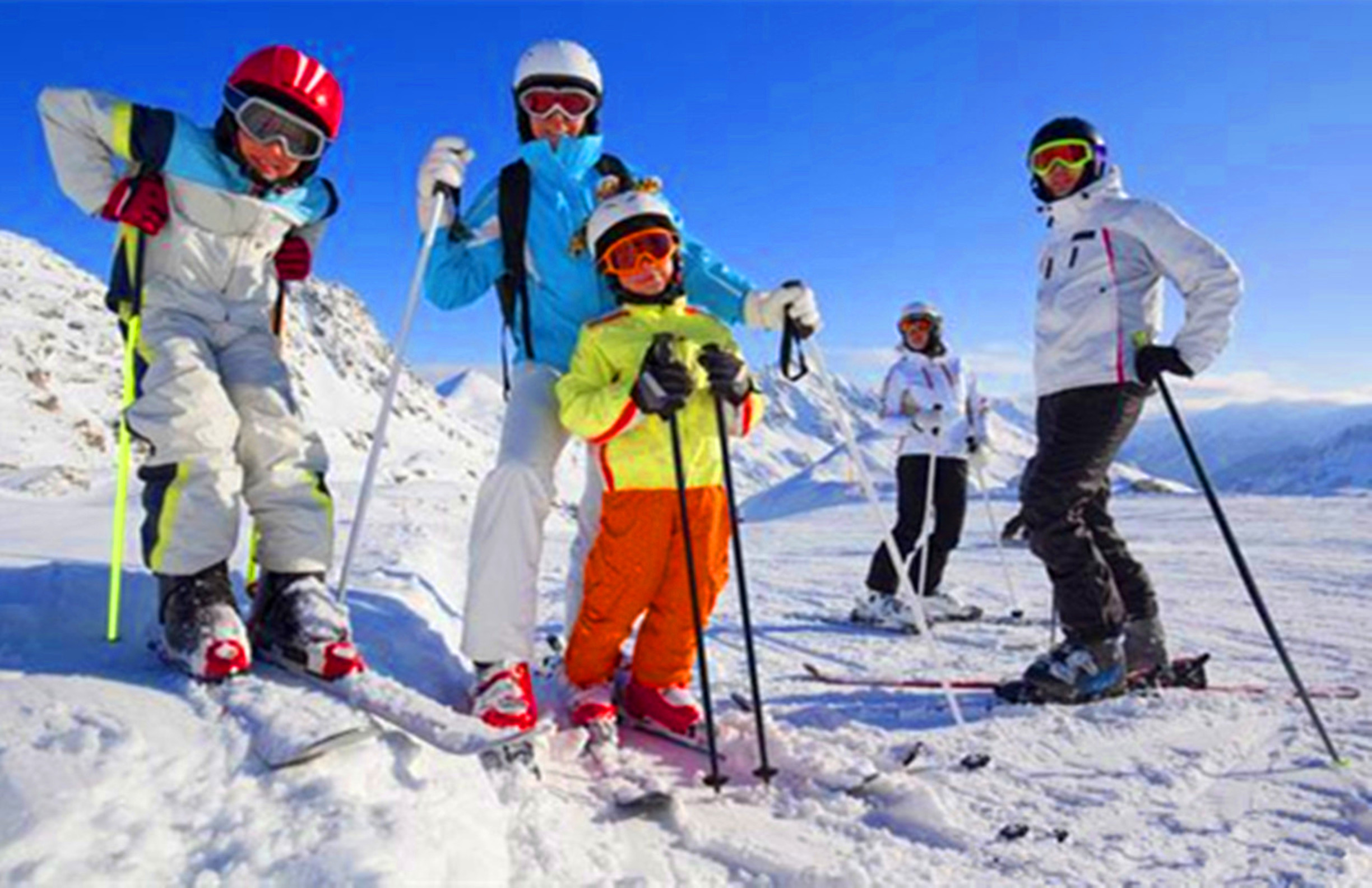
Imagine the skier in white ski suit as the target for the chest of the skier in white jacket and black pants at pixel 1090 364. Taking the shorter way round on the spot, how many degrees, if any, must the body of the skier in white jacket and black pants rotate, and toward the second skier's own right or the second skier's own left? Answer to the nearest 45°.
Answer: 0° — they already face them

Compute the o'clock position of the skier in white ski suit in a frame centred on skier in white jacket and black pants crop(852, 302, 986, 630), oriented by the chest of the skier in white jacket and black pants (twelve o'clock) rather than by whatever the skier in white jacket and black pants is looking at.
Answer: The skier in white ski suit is roughly at 1 o'clock from the skier in white jacket and black pants.

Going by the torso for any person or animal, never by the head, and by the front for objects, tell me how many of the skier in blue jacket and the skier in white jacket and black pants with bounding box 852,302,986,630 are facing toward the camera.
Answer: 2

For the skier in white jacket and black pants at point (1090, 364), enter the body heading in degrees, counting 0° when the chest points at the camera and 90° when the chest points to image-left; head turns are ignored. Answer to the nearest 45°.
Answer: approximately 45°

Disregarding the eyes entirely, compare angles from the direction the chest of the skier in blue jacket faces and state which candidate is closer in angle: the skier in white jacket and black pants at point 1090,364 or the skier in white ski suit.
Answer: the skier in white ski suit

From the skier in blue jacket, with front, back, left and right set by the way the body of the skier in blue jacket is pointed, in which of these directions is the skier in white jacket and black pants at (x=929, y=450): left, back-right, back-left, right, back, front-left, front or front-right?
back-left

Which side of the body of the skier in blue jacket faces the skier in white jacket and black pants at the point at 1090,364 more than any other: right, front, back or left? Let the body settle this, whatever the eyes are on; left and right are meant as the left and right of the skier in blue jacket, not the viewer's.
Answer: left

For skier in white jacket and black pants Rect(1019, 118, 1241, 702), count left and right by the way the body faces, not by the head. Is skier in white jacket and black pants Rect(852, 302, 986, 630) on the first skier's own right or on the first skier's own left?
on the first skier's own right

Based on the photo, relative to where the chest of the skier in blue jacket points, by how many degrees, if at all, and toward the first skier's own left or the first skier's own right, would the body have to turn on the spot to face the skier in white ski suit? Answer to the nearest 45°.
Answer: approximately 45° to the first skier's own right

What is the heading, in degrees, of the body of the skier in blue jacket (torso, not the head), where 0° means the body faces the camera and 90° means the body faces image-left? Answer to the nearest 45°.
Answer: approximately 0°
